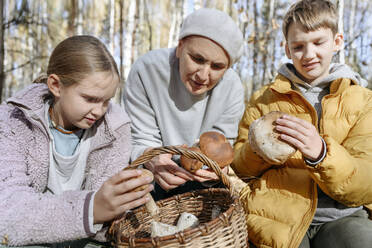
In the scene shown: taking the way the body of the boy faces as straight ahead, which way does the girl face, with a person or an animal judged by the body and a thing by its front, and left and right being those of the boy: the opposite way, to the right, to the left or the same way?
to the left

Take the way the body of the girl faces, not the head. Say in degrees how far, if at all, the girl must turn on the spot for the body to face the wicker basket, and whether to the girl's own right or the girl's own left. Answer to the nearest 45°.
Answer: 0° — they already face it

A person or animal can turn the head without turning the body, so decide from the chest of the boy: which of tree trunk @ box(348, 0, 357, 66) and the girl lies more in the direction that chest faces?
the girl

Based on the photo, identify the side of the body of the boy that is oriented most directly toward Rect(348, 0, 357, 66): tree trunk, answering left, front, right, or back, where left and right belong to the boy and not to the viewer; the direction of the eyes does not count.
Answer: back

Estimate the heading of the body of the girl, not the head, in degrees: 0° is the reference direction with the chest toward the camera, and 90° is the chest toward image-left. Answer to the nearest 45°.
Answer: approximately 315°
